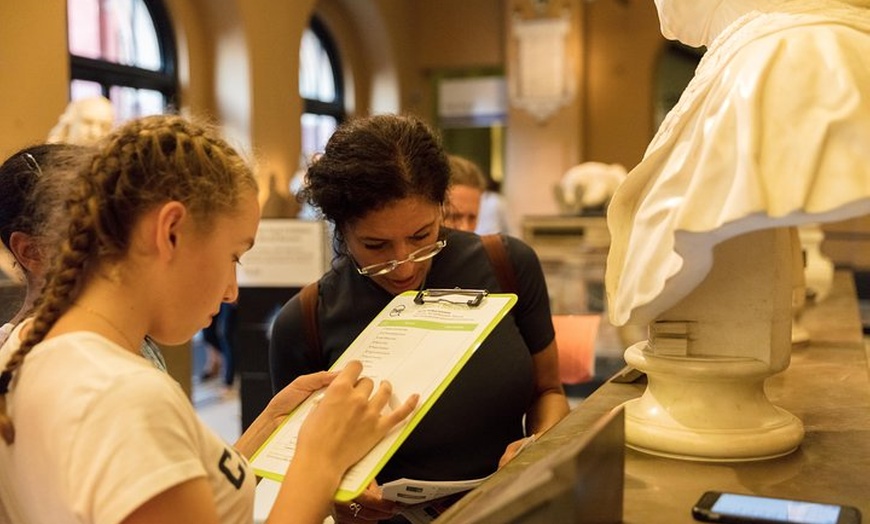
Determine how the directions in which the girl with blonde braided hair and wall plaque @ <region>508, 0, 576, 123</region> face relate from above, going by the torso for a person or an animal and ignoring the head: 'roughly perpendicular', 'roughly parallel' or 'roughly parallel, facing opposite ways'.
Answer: roughly perpendicular

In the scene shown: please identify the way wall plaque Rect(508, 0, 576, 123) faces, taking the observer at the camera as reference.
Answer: facing the viewer

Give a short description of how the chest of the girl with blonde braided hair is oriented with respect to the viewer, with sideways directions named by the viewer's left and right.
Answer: facing to the right of the viewer

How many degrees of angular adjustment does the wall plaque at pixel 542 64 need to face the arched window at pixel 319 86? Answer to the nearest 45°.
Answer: approximately 90° to its right

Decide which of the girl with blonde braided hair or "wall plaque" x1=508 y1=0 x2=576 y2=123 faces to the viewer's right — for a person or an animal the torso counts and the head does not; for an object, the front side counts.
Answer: the girl with blonde braided hair

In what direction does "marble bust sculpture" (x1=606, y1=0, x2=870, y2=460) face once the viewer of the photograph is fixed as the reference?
facing to the left of the viewer

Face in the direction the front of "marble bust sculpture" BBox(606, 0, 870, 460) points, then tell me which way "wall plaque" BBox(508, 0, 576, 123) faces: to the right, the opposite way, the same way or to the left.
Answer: to the left

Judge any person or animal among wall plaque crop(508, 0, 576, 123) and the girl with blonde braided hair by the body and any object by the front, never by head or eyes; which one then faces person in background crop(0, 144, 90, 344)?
the wall plaque

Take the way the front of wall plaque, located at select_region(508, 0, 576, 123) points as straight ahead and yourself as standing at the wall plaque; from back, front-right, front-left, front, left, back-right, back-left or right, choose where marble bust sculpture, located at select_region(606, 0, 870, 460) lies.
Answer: front

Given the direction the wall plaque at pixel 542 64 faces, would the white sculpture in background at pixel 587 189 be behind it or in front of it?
in front

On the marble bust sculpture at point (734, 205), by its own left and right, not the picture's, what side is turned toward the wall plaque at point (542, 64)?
right

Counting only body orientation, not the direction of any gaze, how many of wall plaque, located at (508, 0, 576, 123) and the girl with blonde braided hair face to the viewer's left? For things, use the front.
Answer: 0
